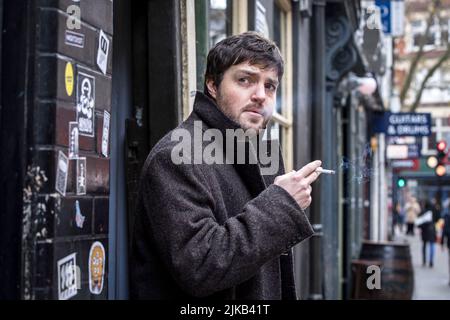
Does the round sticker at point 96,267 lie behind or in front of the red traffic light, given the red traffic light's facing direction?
in front

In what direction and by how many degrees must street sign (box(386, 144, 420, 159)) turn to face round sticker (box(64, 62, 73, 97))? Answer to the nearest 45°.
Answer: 0° — it already faces it

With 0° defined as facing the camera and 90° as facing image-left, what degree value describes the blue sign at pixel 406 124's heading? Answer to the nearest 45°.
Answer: approximately 0°

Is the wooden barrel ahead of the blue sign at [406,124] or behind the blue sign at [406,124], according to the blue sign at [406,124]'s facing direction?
ahead

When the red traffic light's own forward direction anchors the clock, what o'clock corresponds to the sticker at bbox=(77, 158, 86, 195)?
The sticker is roughly at 12 o'clock from the red traffic light.

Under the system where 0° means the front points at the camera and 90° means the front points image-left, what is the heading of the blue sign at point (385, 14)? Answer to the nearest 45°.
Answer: approximately 0°

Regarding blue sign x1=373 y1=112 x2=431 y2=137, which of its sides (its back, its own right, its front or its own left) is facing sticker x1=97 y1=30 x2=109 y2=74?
front

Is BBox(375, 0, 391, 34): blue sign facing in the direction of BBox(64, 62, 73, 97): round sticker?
yes

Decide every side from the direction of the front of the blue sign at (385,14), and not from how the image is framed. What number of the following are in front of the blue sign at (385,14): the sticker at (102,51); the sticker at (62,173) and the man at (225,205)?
3
